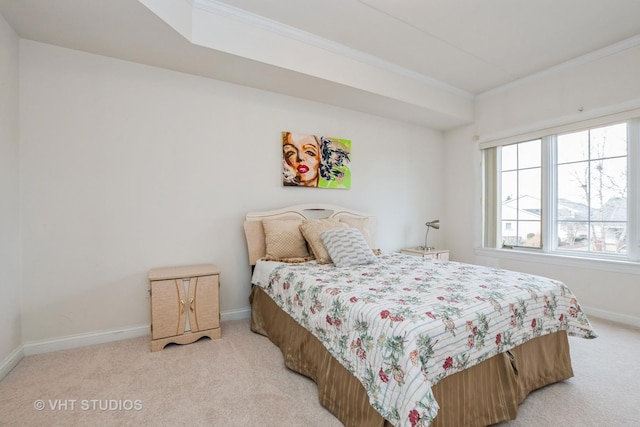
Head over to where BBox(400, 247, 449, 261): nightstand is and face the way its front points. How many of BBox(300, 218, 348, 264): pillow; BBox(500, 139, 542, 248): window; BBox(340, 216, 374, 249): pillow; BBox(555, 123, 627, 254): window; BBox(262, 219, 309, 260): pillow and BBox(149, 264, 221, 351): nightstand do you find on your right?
4

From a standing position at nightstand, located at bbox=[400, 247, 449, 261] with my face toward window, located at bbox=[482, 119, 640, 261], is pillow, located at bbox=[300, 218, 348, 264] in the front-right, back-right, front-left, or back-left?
back-right

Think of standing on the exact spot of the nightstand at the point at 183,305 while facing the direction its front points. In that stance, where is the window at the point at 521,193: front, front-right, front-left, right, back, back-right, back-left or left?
left

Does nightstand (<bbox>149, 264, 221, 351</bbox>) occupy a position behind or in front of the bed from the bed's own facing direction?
behind

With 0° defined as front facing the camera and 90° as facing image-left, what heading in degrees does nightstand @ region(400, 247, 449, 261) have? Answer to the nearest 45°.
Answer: approximately 315°

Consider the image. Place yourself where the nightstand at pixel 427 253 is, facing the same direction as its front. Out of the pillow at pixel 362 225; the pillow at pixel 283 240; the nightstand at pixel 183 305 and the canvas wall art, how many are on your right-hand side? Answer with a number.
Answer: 4

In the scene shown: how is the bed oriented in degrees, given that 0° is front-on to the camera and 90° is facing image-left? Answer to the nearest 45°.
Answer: approximately 315°

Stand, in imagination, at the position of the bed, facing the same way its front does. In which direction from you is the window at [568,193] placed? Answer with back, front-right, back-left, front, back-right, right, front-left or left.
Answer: left

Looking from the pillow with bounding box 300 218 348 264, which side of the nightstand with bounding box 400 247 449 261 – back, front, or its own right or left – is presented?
right

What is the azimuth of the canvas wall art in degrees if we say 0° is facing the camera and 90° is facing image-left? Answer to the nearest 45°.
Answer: approximately 315°
